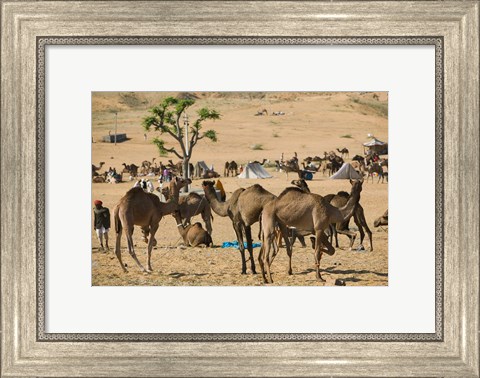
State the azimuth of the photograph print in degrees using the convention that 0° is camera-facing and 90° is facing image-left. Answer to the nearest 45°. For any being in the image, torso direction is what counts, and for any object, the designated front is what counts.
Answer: approximately 0°
